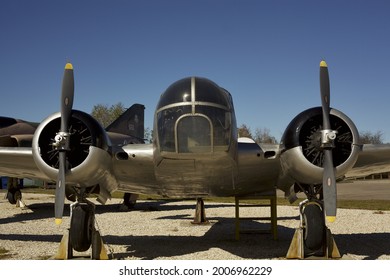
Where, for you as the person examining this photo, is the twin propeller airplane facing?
facing the viewer

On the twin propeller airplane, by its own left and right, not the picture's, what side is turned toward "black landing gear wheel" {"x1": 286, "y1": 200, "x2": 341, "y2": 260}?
left

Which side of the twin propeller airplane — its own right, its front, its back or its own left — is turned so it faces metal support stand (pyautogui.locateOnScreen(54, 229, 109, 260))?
right
